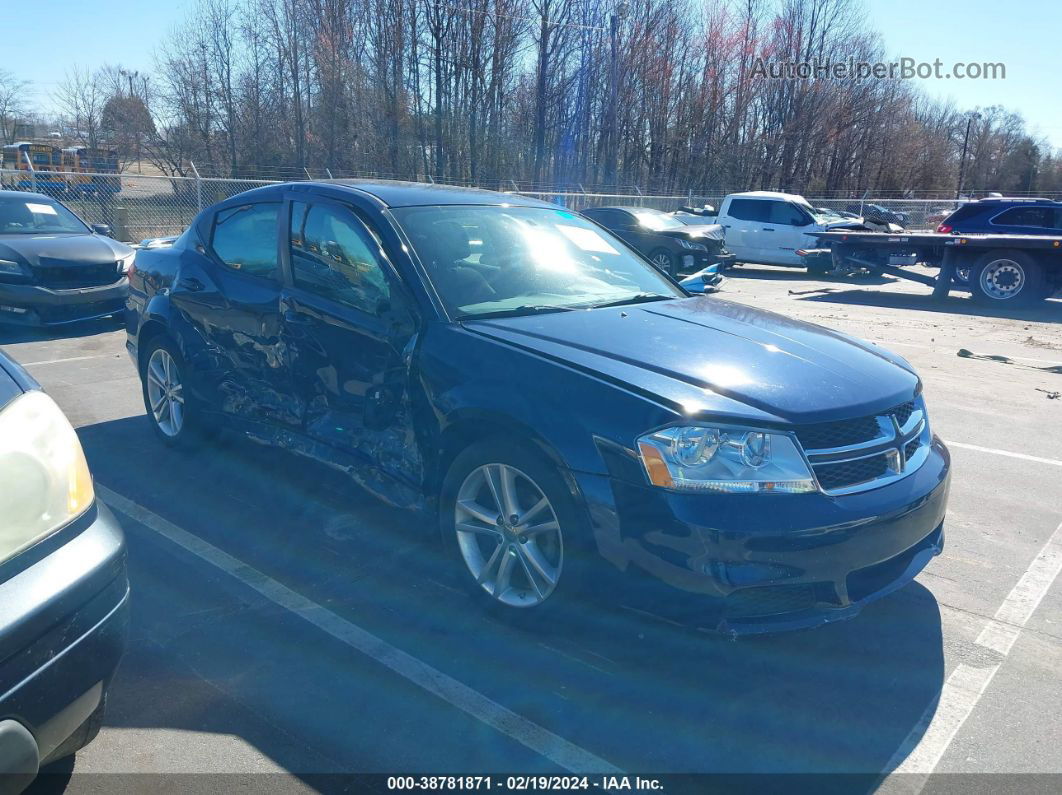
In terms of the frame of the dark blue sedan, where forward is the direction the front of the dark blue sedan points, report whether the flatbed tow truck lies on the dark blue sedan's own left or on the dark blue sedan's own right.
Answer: on the dark blue sedan's own left

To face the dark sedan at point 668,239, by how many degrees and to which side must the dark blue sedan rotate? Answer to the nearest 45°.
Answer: approximately 135° to its left

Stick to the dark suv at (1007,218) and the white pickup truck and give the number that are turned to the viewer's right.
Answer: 2

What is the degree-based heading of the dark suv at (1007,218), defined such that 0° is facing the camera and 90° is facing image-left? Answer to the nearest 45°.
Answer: approximately 270°

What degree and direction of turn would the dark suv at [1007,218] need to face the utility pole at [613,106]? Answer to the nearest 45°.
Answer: approximately 135° to its left

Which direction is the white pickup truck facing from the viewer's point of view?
to the viewer's right

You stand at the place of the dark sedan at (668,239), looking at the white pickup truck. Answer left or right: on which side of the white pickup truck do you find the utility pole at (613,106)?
left

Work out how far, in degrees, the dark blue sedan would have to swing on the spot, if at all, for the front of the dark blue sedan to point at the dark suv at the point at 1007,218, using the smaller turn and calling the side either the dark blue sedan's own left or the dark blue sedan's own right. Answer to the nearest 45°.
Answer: approximately 90° to the dark blue sedan's own left
